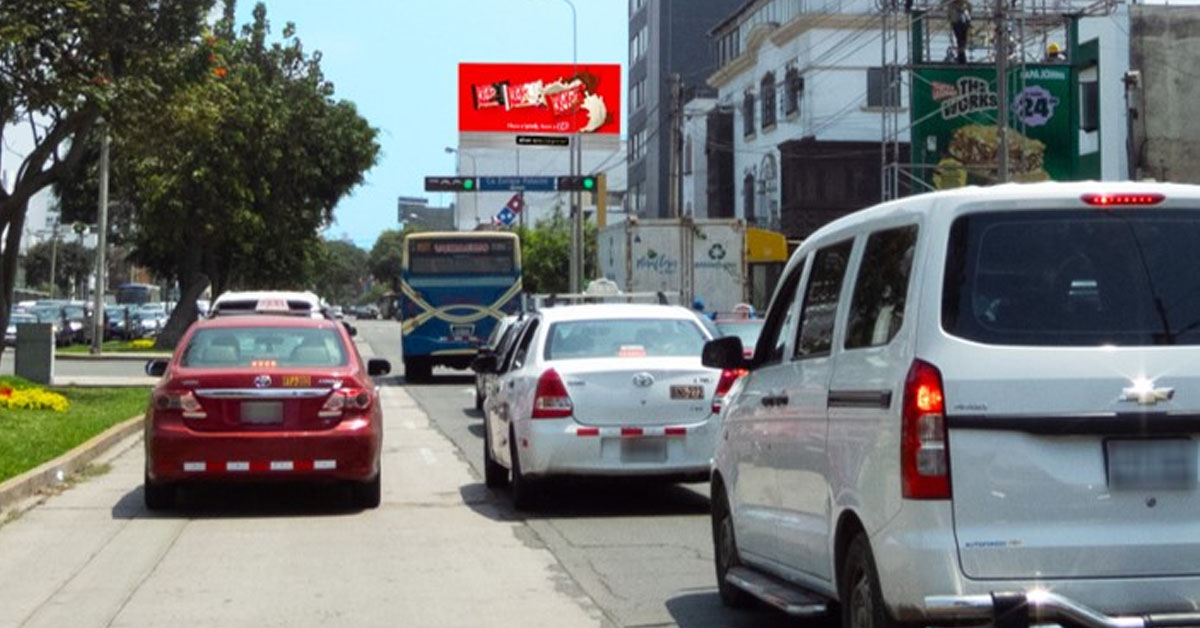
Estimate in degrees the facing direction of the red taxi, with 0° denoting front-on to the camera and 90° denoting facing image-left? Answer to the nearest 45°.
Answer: approximately 180°

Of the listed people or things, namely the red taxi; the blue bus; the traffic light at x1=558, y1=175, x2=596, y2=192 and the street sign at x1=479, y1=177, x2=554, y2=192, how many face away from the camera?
2

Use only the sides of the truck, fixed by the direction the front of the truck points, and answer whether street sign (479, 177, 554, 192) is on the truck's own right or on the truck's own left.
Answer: on the truck's own left

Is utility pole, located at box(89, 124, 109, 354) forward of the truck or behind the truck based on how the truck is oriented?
behind

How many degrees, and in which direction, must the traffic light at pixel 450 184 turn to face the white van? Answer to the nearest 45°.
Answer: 0° — it already faces it

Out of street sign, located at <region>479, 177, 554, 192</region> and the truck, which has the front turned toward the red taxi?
the street sign

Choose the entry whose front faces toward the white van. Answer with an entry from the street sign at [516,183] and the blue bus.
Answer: the street sign

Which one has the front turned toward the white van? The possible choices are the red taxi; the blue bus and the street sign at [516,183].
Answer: the street sign

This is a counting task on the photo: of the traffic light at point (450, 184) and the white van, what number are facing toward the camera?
1

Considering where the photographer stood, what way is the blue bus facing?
facing away from the viewer
